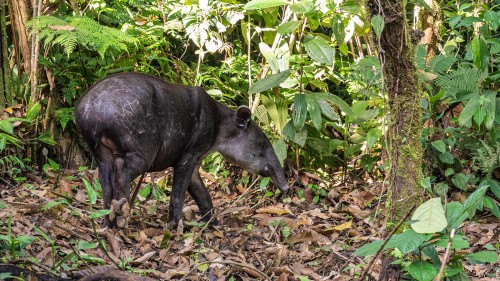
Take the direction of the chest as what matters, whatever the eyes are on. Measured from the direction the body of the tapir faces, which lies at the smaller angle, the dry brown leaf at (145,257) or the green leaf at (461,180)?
the green leaf

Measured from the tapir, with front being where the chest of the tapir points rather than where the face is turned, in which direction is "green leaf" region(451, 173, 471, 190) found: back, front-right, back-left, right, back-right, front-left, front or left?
front-right

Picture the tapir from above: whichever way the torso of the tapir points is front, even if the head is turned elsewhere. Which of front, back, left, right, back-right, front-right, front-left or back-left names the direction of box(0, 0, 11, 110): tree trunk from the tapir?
left

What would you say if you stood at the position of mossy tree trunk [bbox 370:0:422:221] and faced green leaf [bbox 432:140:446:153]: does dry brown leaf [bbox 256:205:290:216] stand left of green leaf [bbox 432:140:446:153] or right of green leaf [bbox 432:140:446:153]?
left

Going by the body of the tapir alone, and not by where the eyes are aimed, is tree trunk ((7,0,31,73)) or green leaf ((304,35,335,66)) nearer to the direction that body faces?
the green leaf

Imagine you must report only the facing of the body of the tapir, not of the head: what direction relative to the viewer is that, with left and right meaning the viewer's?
facing away from the viewer and to the right of the viewer

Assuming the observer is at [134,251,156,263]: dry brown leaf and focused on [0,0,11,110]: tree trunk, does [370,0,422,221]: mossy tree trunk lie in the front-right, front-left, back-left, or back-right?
back-right

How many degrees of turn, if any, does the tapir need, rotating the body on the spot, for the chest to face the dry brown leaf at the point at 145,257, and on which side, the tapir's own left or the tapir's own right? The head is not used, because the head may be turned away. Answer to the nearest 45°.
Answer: approximately 135° to the tapir's own right

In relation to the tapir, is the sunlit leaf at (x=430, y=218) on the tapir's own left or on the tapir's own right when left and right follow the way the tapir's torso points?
on the tapir's own right
